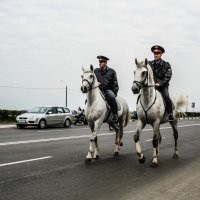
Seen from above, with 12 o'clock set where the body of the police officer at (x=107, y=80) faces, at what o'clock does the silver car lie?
The silver car is roughly at 4 o'clock from the police officer.

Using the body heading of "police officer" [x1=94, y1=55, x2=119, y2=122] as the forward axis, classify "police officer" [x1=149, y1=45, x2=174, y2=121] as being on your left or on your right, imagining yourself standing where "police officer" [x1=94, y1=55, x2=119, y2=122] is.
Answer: on your left

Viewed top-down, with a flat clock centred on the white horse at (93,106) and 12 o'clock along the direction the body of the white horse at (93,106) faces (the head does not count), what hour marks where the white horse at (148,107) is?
the white horse at (148,107) is roughly at 8 o'clock from the white horse at (93,106).

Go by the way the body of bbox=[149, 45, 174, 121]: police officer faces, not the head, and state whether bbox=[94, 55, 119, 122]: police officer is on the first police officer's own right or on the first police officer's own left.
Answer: on the first police officer's own right

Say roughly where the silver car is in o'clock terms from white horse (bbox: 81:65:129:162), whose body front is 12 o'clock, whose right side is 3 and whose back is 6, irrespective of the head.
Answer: The silver car is roughly at 4 o'clock from the white horse.

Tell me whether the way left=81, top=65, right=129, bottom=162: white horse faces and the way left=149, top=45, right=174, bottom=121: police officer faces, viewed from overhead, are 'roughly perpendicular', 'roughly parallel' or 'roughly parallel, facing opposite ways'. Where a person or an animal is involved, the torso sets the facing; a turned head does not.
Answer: roughly parallel

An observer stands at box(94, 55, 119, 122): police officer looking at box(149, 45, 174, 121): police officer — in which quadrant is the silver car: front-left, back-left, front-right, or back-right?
back-left

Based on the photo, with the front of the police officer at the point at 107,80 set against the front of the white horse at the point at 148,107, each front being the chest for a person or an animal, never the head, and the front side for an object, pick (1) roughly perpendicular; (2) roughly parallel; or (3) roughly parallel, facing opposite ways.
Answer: roughly parallel

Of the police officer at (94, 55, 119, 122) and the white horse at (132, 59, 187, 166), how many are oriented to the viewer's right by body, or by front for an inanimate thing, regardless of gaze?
0

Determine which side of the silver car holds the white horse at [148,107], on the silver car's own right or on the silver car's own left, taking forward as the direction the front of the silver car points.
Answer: on the silver car's own left

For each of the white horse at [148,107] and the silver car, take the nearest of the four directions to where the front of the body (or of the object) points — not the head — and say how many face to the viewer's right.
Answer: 0

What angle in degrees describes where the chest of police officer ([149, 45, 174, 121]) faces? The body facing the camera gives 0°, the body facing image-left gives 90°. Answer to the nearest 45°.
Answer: approximately 45°

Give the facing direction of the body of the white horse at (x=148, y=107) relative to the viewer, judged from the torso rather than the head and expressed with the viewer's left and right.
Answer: facing the viewer and to the left of the viewer
